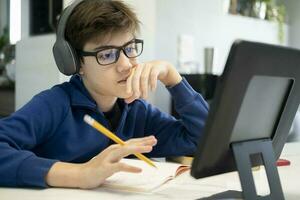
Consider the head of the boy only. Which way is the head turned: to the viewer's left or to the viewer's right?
to the viewer's right

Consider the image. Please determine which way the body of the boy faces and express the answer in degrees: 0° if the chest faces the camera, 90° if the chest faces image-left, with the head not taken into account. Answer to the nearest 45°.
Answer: approximately 315°
